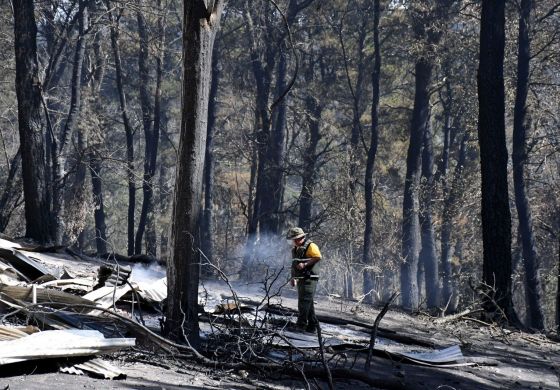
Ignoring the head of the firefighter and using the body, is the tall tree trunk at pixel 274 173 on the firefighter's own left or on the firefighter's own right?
on the firefighter's own right

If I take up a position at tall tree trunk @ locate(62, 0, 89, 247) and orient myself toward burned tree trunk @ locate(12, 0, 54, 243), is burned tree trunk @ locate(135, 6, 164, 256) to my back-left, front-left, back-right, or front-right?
back-left

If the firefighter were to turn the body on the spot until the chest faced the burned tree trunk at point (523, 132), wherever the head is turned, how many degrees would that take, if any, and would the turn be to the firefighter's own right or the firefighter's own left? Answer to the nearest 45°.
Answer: approximately 180°

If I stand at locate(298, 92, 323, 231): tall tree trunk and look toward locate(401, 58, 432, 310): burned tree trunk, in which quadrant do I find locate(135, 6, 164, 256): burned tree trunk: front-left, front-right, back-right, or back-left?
back-right

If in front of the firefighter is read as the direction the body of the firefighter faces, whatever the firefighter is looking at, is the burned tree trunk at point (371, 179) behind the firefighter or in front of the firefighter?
behind

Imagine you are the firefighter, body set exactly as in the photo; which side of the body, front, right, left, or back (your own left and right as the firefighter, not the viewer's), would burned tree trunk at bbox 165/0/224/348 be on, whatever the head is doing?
front

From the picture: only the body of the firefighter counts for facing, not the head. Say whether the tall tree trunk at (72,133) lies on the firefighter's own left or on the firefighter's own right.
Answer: on the firefighter's own right

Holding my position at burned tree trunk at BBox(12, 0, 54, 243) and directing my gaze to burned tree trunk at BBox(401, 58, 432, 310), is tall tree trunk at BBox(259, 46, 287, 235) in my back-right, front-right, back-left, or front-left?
front-left
